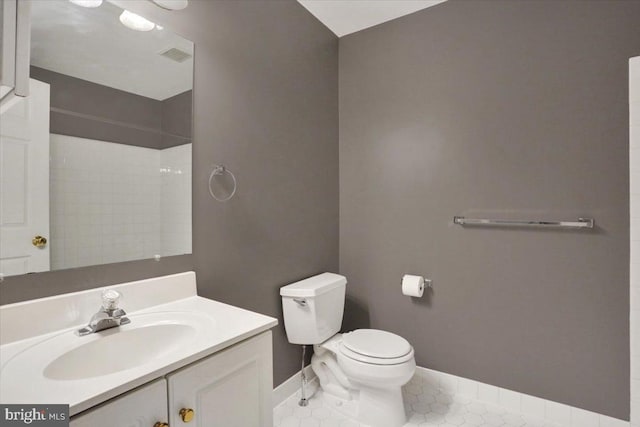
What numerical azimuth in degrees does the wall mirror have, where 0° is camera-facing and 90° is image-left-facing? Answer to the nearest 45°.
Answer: approximately 315°

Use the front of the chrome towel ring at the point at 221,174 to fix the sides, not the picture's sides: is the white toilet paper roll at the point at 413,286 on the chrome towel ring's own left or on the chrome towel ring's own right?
on the chrome towel ring's own left

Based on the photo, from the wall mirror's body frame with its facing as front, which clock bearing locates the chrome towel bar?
The chrome towel bar is roughly at 11 o'clock from the wall mirror.

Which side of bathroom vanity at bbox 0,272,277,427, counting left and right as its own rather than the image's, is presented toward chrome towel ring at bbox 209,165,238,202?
left

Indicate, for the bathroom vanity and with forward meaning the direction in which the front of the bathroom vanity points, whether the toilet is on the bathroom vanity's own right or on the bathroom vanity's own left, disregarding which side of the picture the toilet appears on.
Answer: on the bathroom vanity's own left

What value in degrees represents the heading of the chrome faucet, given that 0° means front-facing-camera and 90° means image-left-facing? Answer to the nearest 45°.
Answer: approximately 315°

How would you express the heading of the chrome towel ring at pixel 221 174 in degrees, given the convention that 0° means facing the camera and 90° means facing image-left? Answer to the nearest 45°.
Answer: approximately 315°
